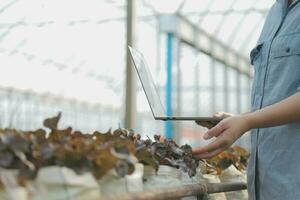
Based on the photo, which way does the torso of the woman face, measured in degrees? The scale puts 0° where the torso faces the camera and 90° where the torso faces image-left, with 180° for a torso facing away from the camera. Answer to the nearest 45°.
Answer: approximately 45°

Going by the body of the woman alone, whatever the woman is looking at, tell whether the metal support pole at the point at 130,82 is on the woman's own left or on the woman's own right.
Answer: on the woman's own right
